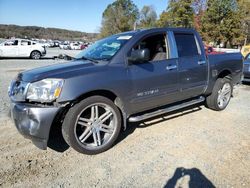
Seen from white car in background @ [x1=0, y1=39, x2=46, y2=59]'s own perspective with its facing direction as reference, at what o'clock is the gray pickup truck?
The gray pickup truck is roughly at 9 o'clock from the white car in background.

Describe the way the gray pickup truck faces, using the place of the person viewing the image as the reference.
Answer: facing the viewer and to the left of the viewer

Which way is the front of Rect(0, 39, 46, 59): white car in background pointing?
to the viewer's left

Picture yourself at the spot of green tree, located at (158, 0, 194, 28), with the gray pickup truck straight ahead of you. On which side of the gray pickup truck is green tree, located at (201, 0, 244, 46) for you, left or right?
left

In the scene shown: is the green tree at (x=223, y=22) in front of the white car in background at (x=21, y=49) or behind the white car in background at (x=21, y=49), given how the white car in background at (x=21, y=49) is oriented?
behind

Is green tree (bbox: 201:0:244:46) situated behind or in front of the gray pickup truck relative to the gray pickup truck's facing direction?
behind

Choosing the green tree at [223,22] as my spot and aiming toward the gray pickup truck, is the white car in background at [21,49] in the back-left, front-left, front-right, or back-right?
front-right

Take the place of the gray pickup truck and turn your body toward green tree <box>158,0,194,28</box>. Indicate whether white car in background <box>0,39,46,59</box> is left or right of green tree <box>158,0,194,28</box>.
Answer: left

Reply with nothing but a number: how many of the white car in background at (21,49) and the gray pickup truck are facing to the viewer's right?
0
